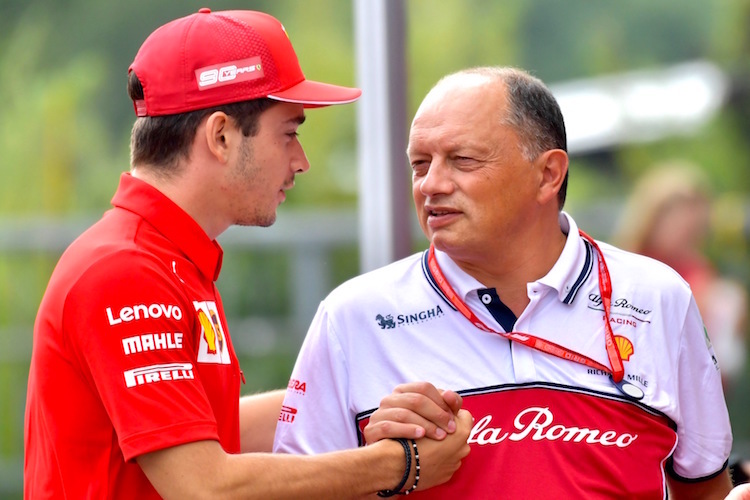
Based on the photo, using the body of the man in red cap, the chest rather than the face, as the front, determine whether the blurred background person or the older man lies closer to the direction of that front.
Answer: the older man

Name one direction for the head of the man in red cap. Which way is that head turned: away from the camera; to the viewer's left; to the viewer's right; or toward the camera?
to the viewer's right

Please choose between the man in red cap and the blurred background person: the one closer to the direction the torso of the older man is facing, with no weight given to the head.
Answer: the man in red cap

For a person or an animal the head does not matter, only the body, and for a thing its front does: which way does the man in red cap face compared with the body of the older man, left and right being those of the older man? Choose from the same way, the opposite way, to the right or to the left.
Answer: to the left

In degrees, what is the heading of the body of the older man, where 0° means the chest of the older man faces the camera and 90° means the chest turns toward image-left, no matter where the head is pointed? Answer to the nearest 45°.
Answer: approximately 0°

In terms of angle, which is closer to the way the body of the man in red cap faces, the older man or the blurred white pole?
the older man

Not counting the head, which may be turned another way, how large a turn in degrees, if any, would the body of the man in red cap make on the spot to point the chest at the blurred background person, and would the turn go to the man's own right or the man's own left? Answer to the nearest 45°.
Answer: approximately 45° to the man's own left

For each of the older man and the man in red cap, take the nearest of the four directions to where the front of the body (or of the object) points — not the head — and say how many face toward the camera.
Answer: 1

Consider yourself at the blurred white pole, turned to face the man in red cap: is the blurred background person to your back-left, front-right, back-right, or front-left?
back-left

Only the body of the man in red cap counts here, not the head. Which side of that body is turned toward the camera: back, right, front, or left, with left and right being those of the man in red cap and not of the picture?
right

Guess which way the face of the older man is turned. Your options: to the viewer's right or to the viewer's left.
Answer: to the viewer's left

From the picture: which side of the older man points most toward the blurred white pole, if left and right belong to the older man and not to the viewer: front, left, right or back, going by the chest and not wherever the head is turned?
back
